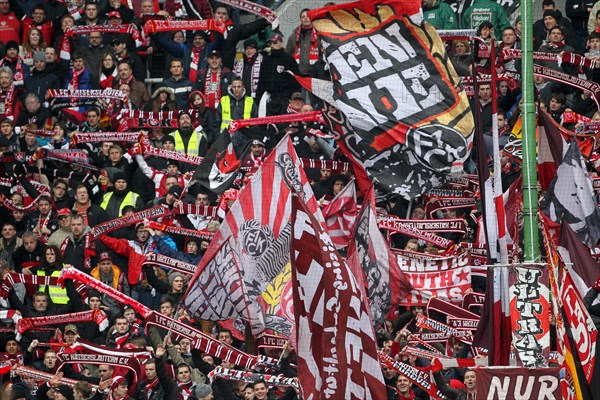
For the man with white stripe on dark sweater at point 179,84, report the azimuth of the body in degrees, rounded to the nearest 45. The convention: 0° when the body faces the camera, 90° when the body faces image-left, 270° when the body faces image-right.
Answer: approximately 0°

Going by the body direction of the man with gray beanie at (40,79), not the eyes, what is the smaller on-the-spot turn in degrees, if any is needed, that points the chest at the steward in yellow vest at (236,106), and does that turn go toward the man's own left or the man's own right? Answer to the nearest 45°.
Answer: approximately 45° to the man's own left

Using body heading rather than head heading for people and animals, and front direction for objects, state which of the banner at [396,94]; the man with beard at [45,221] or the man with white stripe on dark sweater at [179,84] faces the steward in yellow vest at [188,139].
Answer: the man with white stripe on dark sweater at [179,84]

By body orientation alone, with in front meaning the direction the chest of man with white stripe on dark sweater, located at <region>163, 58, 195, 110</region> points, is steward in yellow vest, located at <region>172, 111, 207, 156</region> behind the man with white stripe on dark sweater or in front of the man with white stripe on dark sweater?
in front

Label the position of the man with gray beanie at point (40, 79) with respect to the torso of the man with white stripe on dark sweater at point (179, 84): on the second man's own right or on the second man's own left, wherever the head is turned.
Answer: on the second man's own right

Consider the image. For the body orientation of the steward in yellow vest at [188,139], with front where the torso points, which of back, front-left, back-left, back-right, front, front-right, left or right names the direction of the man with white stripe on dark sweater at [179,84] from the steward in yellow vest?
back

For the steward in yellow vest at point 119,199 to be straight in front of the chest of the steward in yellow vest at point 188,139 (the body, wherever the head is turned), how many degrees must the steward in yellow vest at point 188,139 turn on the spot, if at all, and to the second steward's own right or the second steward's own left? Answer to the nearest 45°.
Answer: approximately 45° to the second steward's own right

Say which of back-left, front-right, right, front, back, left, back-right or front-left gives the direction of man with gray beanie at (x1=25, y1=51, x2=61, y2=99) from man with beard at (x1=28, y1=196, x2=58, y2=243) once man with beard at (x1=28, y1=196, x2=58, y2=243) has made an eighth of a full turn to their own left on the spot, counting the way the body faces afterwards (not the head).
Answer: back-left
